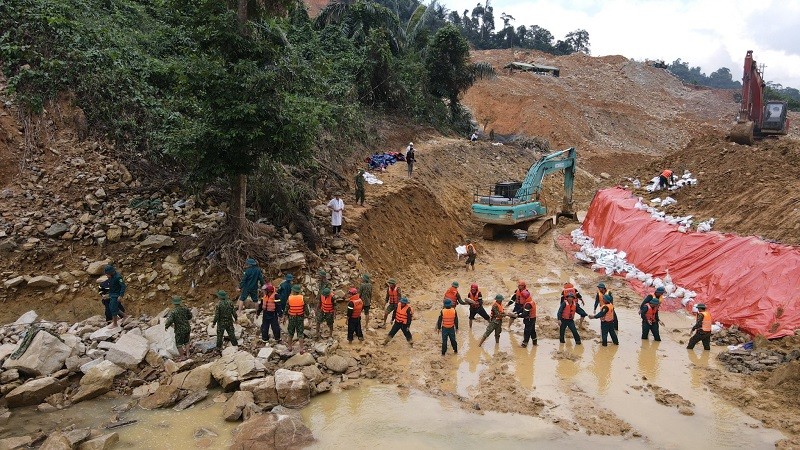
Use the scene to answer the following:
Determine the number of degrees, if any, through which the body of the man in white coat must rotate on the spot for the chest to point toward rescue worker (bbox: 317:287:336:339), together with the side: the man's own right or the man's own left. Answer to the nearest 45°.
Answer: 0° — they already face them

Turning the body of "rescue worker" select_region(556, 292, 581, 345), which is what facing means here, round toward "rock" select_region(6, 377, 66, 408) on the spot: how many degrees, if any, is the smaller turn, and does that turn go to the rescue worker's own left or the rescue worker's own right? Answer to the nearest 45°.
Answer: approximately 45° to the rescue worker's own right

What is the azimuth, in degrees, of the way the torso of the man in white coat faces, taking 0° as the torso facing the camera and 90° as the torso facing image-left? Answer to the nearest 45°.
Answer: approximately 0°

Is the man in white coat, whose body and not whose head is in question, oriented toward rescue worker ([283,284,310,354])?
yes
